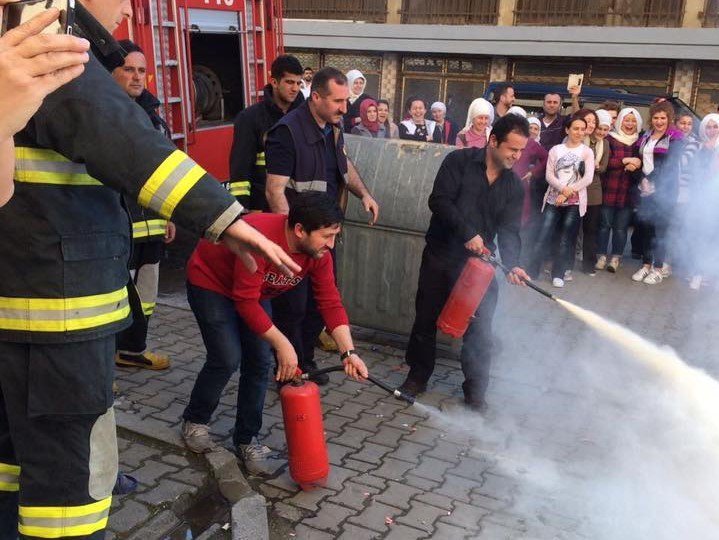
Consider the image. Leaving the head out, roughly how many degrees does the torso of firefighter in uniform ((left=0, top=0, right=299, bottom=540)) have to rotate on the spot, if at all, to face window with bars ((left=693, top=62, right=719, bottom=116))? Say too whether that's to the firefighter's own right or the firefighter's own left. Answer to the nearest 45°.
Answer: approximately 45° to the firefighter's own left

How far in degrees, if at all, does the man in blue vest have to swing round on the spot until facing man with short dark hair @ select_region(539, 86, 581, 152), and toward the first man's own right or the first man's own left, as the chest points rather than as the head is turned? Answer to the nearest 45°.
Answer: approximately 90° to the first man's own left

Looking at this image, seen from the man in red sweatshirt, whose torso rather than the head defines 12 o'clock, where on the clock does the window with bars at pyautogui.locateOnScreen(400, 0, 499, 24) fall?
The window with bars is roughly at 8 o'clock from the man in red sweatshirt.

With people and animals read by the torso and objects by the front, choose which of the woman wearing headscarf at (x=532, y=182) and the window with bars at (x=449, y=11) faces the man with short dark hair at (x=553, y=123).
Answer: the window with bars

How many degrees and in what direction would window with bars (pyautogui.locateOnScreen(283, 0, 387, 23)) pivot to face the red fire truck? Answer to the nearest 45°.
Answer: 0° — it already faces it

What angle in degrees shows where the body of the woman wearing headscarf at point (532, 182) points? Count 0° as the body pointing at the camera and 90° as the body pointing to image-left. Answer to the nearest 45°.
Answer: approximately 45°

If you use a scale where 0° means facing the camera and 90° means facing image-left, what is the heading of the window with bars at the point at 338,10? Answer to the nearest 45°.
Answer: approximately 0°

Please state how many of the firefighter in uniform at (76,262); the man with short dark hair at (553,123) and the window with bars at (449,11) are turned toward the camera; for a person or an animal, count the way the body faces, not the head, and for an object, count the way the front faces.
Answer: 2
